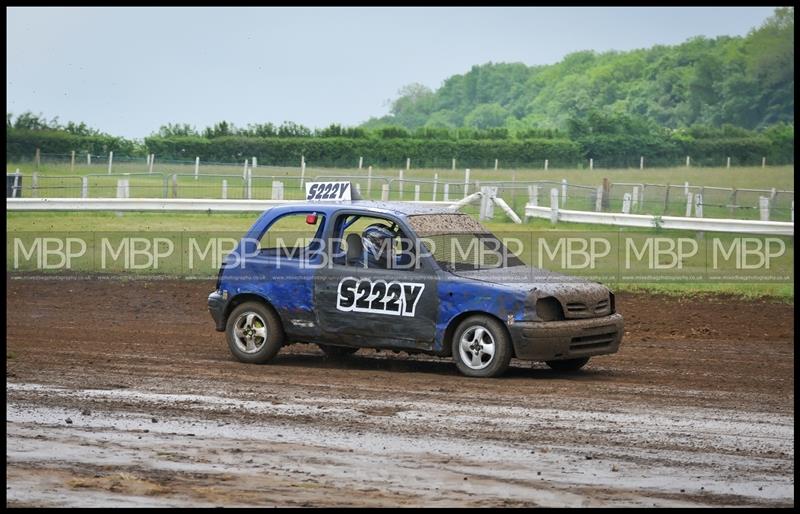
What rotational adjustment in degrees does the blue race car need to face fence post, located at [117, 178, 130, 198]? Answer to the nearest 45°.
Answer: approximately 135° to its left

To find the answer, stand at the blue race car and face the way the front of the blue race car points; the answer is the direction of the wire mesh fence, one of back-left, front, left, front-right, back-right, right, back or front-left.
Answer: back-left

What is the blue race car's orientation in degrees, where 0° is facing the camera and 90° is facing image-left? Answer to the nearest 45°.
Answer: approximately 315°

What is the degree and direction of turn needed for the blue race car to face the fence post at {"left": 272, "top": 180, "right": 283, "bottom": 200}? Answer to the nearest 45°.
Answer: approximately 135° to its left

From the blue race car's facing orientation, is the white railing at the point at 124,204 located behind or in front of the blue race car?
behind

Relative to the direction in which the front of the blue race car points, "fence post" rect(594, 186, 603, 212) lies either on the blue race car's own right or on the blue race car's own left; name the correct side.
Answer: on the blue race car's own left

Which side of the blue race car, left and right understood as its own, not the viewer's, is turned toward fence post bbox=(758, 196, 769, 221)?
left

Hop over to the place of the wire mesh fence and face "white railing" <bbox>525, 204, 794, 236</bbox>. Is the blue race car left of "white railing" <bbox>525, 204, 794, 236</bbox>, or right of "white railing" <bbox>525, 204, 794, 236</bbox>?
right

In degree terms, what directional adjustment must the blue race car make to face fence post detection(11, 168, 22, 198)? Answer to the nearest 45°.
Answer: approximately 180°

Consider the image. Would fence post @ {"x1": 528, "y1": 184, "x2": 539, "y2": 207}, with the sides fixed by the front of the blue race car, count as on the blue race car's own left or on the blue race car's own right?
on the blue race car's own left
